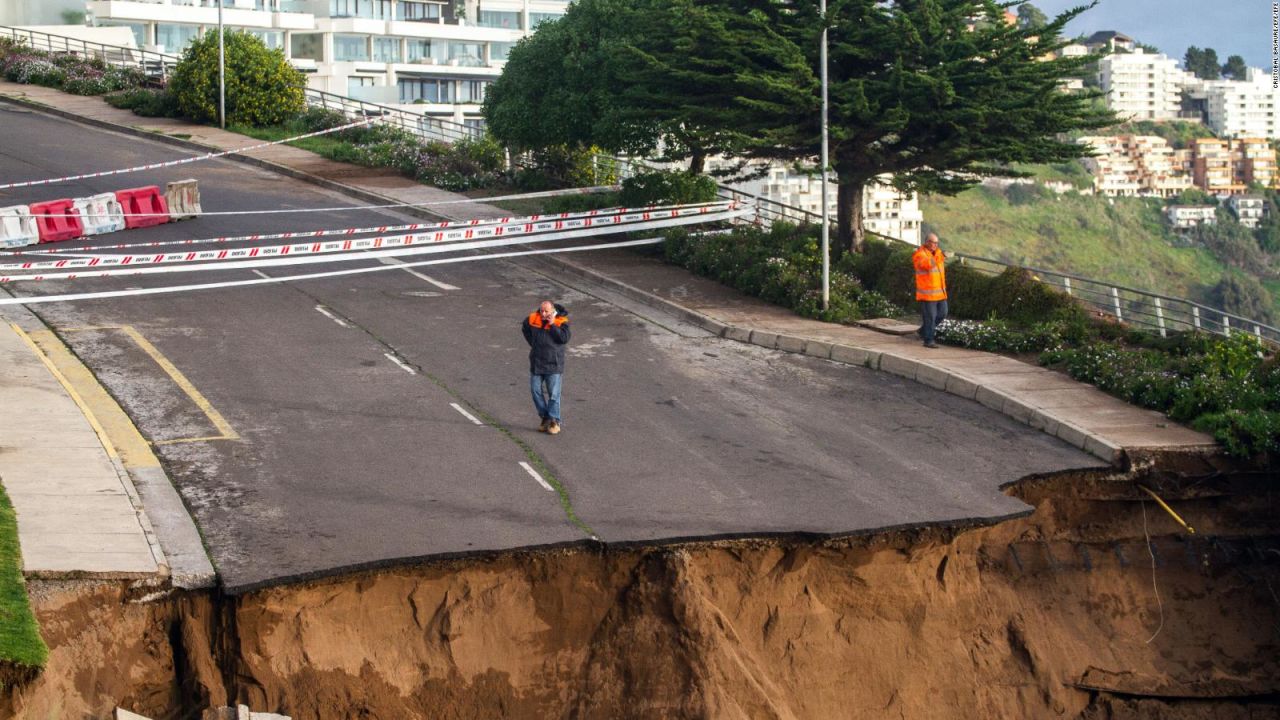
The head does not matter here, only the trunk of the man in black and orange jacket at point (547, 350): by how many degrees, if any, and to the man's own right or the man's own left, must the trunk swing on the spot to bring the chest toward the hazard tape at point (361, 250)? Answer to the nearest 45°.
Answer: approximately 180°

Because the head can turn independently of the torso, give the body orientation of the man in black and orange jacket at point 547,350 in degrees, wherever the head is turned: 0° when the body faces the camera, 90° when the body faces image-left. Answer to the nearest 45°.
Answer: approximately 0°

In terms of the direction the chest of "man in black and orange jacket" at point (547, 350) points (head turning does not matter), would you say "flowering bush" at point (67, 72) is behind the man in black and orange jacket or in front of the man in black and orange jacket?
behind

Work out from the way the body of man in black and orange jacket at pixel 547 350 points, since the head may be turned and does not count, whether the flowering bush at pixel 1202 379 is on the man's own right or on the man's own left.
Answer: on the man's own left

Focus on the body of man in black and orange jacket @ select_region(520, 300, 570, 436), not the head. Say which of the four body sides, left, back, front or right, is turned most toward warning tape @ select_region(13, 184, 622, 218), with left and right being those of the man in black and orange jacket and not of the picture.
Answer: back

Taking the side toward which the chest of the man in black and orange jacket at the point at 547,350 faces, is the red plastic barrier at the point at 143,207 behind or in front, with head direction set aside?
behind

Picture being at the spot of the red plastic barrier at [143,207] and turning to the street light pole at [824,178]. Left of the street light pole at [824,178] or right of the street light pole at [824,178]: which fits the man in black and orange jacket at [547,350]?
right

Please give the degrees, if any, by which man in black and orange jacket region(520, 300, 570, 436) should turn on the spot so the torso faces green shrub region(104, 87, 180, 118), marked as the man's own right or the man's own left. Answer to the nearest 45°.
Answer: approximately 180°

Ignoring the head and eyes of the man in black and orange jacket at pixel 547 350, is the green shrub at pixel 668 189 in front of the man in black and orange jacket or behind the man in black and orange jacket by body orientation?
behind
